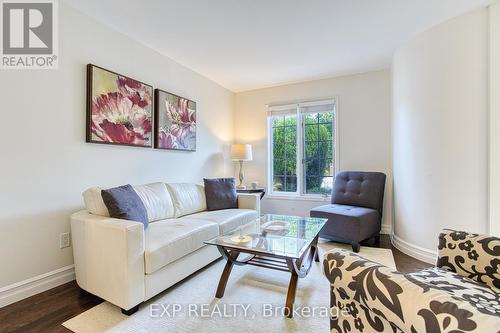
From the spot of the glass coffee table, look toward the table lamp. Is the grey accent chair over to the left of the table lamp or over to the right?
right

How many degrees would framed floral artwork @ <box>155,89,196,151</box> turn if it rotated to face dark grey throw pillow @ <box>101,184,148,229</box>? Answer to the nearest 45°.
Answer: approximately 45° to its right

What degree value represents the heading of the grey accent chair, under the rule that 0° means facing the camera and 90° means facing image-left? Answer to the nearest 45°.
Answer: approximately 45°

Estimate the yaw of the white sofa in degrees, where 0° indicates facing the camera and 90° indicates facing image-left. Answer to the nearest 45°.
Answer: approximately 315°

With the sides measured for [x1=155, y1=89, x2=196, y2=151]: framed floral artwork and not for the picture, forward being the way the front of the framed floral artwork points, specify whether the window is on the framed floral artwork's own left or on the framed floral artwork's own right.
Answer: on the framed floral artwork's own left

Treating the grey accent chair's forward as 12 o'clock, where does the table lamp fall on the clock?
The table lamp is roughly at 2 o'clock from the grey accent chair.

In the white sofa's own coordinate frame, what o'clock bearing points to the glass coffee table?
The glass coffee table is roughly at 11 o'clock from the white sofa.

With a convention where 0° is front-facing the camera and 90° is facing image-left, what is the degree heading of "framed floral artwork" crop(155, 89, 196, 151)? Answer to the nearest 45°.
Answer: approximately 315°

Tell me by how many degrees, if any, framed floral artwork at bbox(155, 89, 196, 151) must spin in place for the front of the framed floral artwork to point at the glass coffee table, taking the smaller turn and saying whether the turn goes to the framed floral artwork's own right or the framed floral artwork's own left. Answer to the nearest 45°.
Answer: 0° — it already faces it

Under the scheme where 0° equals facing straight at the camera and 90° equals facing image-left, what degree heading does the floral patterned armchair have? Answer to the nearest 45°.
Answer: approximately 135°

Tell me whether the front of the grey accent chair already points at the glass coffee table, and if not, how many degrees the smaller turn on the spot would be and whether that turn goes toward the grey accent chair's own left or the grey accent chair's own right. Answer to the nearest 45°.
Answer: approximately 45° to the grey accent chair's own left
